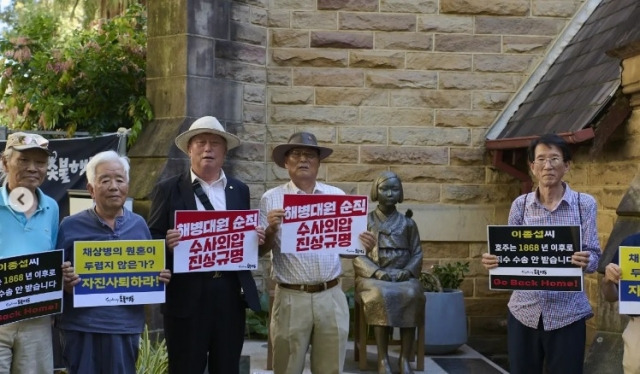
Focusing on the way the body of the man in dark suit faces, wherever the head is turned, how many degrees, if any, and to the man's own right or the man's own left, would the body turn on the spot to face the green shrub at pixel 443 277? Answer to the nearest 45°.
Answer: approximately 135° to the man's own left

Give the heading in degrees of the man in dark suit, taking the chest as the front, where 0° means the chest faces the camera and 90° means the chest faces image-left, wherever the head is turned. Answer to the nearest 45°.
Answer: approximately 0°

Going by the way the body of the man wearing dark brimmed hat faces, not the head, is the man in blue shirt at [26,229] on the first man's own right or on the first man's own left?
on the first man's own right

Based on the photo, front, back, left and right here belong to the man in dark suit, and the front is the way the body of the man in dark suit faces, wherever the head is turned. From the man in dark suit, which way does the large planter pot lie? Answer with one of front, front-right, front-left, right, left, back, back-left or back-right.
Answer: back-left

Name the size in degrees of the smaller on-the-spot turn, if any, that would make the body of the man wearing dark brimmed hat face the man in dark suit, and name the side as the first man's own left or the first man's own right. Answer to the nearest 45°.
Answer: approximately 45° to the first man's own right

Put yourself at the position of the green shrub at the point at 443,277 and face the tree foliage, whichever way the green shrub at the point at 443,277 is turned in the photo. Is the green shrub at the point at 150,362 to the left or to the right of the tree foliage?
left

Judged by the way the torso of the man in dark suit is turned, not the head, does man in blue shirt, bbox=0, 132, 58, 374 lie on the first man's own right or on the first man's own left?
on the first man's own right

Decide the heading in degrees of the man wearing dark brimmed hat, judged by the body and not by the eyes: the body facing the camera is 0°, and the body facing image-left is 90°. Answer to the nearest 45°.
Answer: approximately 0°

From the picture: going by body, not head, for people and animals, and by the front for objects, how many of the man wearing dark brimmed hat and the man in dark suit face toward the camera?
2
